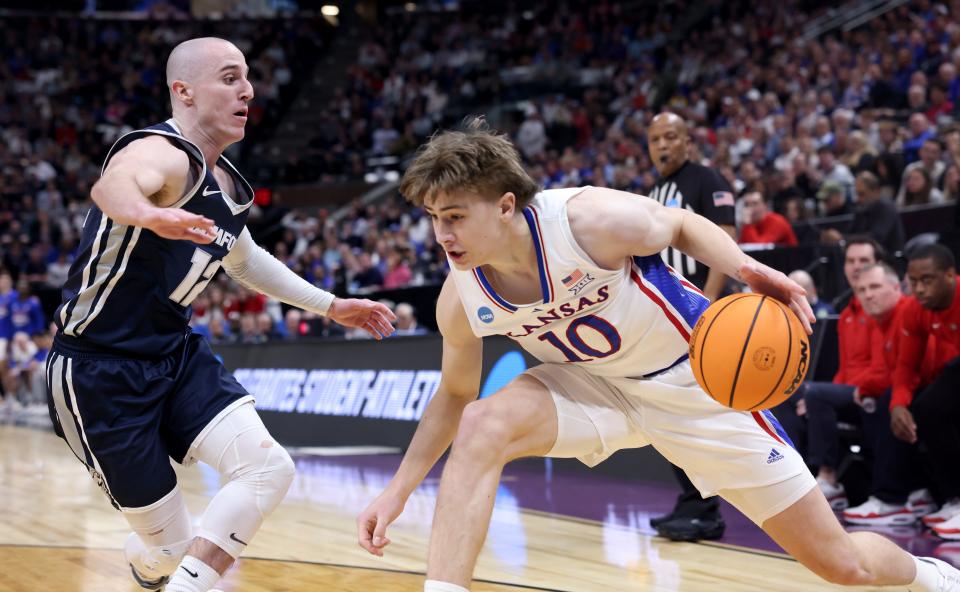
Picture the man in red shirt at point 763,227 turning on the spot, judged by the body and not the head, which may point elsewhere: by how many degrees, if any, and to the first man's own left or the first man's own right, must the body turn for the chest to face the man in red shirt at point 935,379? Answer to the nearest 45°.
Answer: approximately 45° to the first man's own left

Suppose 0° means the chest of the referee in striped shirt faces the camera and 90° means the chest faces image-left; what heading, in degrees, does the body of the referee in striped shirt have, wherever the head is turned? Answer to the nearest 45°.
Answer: approximately 45°

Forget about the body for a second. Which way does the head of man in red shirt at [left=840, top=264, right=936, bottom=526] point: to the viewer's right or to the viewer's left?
to the viewer's left

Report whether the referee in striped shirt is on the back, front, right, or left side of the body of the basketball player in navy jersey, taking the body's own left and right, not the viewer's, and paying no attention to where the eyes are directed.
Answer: left

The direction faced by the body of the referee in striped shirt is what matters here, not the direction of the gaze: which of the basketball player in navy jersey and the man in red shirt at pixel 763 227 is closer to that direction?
the basketball player in navy jersey

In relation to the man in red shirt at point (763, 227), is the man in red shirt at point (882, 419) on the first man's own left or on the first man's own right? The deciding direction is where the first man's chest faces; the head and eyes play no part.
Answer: on the first man's own left

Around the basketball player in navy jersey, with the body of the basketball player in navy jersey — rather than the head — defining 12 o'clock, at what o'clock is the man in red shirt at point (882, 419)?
The man in red shirt is roughly at 10 o'clock from the basketball player in navy jersey.

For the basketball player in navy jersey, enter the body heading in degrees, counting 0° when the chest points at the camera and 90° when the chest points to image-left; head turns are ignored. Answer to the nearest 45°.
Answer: approximately 315°

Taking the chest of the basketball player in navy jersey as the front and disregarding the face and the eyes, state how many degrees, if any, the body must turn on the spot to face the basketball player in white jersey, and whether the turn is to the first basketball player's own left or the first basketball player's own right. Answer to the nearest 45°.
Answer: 0° — they already face them

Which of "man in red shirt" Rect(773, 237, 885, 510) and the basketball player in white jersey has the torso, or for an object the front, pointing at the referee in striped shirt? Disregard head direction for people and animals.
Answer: the man in red shirt

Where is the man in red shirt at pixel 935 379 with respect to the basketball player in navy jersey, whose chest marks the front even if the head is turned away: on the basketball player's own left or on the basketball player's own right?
on the basketball player's own left
